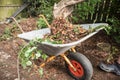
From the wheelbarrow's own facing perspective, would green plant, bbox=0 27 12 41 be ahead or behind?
behind

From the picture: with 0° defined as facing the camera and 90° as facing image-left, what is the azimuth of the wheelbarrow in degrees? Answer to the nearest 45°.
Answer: approximately 315°

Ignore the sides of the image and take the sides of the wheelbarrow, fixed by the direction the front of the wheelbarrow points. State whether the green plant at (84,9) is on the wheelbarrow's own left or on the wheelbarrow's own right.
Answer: on the wheelbarrow's own left
